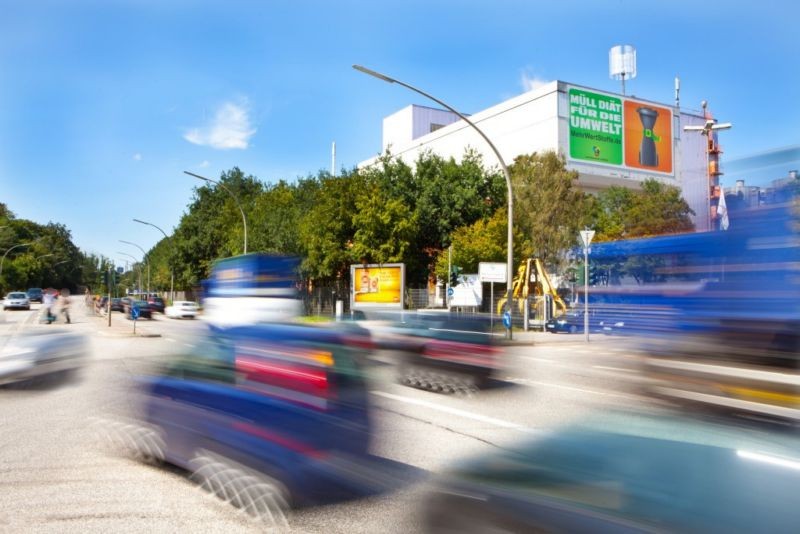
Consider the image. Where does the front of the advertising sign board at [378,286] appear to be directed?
toward the camera

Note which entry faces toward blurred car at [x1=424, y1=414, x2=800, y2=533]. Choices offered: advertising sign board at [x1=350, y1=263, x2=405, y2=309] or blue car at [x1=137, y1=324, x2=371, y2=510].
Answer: the advertising sign board

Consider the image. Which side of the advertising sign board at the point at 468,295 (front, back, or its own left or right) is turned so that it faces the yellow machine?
left

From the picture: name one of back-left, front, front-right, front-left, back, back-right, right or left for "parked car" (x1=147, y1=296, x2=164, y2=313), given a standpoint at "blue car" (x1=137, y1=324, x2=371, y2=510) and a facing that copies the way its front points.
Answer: front-right

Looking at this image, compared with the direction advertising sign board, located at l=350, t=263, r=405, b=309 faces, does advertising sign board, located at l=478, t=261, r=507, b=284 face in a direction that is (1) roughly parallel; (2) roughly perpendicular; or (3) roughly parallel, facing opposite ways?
roughly parallel

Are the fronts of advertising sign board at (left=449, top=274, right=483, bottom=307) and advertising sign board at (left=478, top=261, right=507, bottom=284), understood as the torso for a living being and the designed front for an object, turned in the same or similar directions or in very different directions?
same or similar directions

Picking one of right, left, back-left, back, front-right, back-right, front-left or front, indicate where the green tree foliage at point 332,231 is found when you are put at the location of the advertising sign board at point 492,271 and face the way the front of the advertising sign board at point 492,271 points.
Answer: back-right

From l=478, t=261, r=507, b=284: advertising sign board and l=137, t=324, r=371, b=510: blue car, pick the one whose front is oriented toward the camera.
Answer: the advertising sign board

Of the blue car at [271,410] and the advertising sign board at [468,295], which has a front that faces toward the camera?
the advertising sign board

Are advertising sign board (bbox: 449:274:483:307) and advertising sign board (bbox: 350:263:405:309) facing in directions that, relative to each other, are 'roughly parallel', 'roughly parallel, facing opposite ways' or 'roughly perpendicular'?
roughly parallel

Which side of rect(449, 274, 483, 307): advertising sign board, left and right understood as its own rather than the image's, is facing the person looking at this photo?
front

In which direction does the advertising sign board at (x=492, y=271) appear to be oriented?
toward the camera

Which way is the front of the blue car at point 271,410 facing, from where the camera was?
facing away from the viewer and to the left of the viewer
